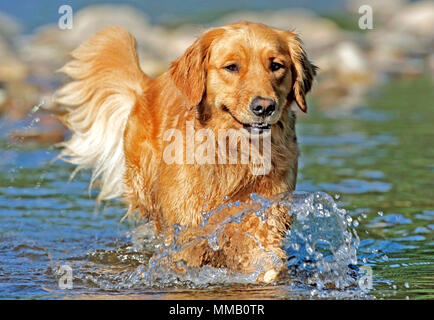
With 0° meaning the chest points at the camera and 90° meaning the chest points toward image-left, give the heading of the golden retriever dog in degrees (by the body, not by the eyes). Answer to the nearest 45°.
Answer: approximately 315°
